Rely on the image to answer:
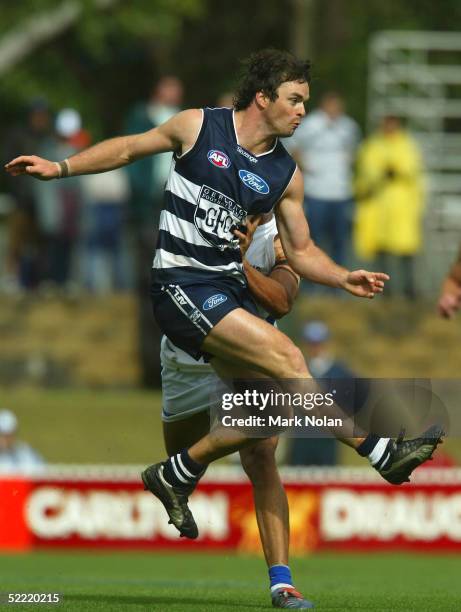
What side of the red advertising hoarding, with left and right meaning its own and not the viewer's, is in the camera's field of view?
front

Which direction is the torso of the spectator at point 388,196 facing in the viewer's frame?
toward the camera

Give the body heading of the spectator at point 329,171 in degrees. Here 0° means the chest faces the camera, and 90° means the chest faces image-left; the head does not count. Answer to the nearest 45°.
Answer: approximately 0°

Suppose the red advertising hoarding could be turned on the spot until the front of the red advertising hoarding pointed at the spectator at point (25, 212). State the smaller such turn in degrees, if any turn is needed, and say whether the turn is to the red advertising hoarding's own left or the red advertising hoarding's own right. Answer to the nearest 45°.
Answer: approximately 135° to the red advertising hoarding's own right

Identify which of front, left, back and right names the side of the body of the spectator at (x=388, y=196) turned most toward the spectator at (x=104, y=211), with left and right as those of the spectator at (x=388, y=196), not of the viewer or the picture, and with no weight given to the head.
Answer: right

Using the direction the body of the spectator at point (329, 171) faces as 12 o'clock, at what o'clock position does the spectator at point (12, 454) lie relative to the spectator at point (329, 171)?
the spectator at point (12, 454) is roughly at 2 o'clock from the spectator at point (329, 171).

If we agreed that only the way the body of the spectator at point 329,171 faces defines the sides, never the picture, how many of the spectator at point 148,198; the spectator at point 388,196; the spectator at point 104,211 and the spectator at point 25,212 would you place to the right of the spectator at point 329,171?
3

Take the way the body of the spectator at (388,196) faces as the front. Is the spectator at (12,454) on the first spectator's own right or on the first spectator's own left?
on the first spectator's own right
